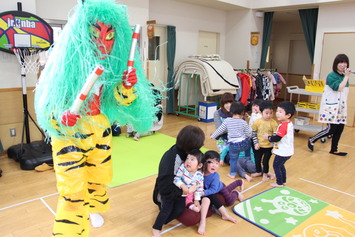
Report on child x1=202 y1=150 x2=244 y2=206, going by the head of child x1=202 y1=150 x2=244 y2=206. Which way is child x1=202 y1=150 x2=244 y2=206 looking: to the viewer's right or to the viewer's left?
to the viewer's left

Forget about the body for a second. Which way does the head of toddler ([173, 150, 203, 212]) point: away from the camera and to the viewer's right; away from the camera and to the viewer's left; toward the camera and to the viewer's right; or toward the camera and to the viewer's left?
toward the camera and to the viewer's left

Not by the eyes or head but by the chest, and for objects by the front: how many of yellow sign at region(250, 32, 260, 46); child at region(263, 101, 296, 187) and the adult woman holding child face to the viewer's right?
1

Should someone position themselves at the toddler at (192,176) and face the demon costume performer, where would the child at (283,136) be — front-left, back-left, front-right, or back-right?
back-right

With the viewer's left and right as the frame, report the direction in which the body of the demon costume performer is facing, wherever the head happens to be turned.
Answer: facing the viewer and to the right of the viewer

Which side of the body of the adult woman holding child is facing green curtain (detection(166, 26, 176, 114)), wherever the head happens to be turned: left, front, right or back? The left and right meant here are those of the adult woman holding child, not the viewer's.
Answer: left

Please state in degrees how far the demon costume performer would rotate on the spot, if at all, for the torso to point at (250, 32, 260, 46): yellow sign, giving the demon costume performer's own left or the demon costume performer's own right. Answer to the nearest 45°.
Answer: approximately 90° to the demon costume performer's own left

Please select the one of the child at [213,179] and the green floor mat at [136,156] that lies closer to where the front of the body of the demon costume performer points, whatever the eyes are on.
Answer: the child
